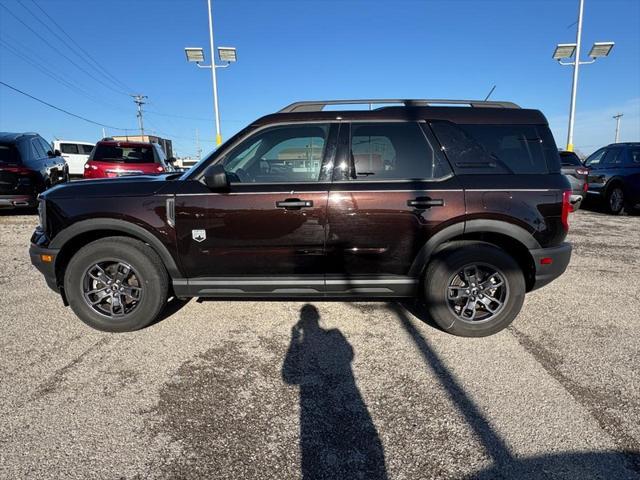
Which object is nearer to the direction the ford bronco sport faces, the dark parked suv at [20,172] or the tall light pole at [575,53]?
the dark parked suv

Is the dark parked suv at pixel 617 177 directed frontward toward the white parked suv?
no

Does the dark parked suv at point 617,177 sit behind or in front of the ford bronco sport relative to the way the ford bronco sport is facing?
behind

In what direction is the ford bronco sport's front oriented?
to the viewer's left

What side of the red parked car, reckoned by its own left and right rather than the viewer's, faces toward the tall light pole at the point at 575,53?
right

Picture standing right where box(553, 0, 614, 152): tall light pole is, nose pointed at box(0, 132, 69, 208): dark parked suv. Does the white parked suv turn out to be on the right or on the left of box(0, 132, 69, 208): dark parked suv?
right

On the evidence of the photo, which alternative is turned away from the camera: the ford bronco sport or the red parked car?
the red parked car

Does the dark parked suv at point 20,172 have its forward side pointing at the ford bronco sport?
no

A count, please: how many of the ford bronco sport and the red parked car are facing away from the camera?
1

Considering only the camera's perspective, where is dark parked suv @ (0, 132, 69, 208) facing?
facing away from the viewer and to the right of the viewer

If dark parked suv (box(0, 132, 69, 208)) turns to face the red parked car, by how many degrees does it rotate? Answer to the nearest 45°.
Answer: approximately 45° to its right

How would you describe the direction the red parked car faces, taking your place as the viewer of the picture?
facing away from the viewer
